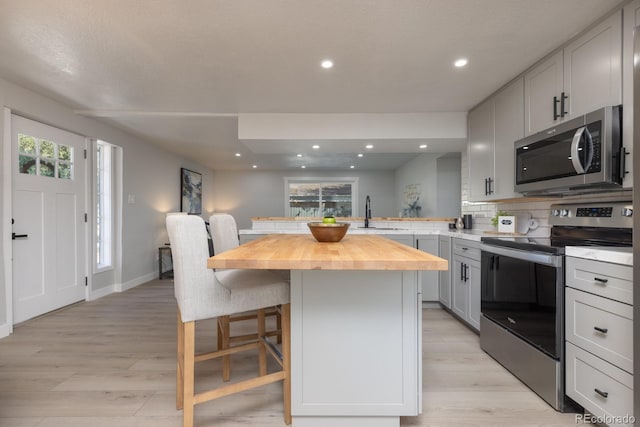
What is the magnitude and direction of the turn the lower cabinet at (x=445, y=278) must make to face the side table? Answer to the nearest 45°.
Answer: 0° — it already faces it

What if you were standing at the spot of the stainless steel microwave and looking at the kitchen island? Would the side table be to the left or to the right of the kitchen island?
right

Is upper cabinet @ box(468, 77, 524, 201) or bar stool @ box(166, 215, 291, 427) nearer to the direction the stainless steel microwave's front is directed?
the bar stool

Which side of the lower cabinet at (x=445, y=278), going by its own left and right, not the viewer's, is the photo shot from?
left

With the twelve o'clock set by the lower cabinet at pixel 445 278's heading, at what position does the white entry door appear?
The white entry door is roughly at 11 o'clock from the lower cabinet.

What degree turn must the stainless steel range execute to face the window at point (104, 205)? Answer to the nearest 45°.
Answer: approximately 45° to its right

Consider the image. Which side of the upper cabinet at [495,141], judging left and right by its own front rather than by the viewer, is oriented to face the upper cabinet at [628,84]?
left

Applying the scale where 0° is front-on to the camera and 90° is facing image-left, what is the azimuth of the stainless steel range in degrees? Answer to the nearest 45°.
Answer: approximately 45°

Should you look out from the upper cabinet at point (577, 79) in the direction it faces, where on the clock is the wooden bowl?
The wooden bowl is roughly at 12 o'clock from the upper cabinet.
